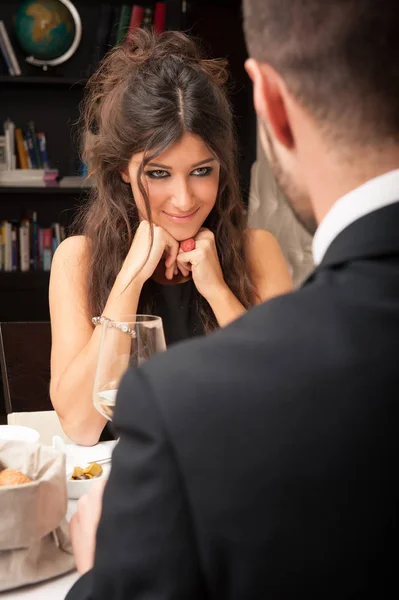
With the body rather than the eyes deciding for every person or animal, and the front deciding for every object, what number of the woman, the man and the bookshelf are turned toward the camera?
2

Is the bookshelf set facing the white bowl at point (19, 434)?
yes

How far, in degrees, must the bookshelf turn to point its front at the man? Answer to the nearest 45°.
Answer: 0° — it already faces them

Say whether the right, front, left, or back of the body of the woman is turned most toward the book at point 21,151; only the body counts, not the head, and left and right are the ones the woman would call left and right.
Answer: back

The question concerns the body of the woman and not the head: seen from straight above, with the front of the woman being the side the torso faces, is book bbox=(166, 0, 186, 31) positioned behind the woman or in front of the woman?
behind

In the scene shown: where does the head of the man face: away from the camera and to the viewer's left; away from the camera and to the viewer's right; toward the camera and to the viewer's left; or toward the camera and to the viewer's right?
away from the camera and to the viewer's left

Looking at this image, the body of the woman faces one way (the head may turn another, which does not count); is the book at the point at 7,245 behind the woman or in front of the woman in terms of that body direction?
behind

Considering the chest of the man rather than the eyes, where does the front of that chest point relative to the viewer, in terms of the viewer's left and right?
facing away from the viewer and to the left of the viewer
